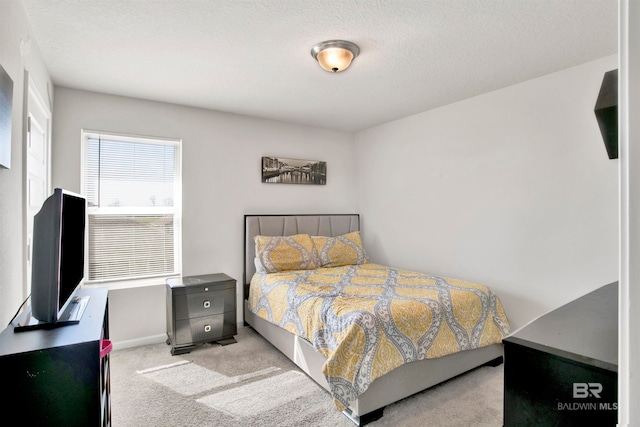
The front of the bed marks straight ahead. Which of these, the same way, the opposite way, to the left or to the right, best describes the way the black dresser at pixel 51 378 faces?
to the left

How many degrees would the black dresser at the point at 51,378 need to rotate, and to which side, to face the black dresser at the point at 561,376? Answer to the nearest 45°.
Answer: approximately 45° to its right

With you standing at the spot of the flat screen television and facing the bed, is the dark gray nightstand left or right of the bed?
left

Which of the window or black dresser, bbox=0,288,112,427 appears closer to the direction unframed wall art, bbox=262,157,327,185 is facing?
the black dresser

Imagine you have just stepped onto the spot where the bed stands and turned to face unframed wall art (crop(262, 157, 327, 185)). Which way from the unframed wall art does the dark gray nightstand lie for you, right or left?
left

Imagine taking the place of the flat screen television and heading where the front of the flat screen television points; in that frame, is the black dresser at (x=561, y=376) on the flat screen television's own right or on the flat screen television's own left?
on the flat screen television's own right

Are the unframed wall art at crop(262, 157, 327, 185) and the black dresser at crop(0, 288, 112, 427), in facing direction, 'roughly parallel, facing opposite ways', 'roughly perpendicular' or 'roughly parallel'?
roughly perpendicular

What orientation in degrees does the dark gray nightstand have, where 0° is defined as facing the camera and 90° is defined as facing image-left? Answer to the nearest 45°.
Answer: approximately 315°

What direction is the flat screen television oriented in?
to the viewer's right

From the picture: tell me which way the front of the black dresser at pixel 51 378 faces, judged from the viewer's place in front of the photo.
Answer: facing to the right of the viewer
